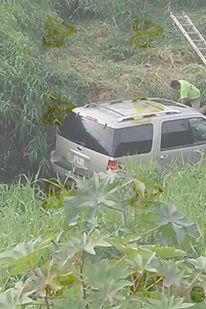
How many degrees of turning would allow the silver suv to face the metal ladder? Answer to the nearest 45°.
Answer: approximately 45° to its left

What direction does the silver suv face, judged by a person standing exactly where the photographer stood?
facing away from the viewer and to the right of the viewer
